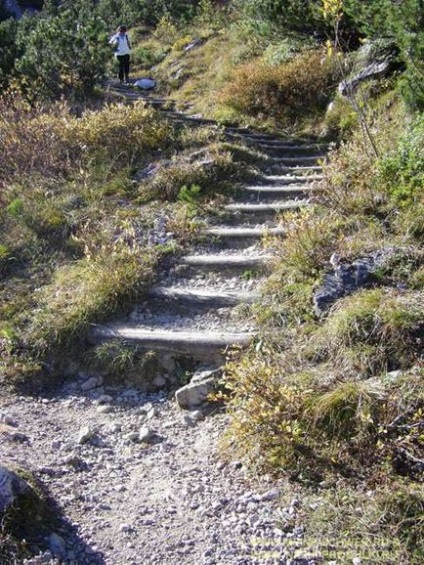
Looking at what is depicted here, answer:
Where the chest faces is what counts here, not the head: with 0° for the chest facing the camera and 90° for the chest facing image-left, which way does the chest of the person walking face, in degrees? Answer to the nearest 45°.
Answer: approximately 0°

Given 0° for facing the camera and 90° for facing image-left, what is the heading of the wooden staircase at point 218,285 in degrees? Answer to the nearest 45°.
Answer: approximately 0°

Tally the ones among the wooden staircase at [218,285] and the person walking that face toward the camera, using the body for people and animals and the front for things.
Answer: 2

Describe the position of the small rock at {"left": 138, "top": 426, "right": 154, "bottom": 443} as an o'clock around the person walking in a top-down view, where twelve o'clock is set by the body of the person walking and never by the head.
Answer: The small rock is roughly at 12 o'clock from the person walking.

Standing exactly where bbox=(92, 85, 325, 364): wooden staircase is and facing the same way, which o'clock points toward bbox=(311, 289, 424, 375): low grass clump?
The low grass clump is roughly at 11 o'clock from the wooden staircase.
